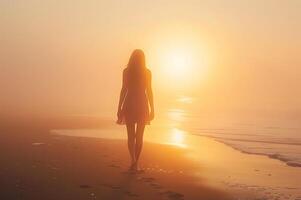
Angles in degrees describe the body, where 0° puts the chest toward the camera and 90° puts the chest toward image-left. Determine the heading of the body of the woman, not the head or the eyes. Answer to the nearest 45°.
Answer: approximately 180°

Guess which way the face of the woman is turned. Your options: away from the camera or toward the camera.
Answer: away from the camera
